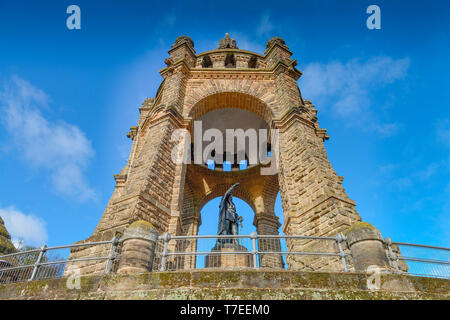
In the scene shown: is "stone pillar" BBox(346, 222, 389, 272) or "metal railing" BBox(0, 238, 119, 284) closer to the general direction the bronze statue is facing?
the stone pillar

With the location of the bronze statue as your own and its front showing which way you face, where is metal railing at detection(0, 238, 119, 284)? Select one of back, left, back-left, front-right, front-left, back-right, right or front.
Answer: right

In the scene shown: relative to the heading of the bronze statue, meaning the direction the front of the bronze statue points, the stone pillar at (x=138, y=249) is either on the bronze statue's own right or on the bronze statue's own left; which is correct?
on the bronze statue's own right

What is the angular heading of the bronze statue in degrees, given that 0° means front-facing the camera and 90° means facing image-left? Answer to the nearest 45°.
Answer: approximately 315°

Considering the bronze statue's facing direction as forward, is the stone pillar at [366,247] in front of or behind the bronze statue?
in front
